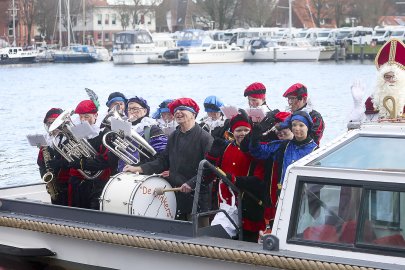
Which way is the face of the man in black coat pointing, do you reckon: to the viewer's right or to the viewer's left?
to the viewer's left

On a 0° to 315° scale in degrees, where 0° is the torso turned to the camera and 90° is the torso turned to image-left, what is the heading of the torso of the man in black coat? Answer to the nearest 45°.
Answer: approximately 45°
